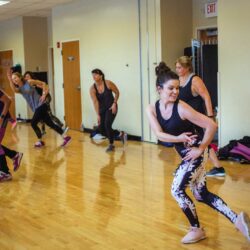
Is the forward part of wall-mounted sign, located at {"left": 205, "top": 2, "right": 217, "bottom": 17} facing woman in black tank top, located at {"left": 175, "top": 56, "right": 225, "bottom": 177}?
yes

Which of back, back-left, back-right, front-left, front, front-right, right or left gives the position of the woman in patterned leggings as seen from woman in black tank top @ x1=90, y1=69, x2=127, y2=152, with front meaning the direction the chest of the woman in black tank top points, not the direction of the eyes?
front-left

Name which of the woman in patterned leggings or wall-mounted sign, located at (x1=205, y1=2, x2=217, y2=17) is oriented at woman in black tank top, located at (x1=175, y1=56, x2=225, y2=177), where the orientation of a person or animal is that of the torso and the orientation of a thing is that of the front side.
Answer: the wall-mounted sign

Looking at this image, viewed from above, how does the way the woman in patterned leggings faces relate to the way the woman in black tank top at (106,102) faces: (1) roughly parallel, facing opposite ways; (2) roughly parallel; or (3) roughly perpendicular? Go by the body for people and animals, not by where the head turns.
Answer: roughly parallel

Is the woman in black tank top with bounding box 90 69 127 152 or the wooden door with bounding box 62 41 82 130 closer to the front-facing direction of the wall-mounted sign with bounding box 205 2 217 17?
the woman in black tank top

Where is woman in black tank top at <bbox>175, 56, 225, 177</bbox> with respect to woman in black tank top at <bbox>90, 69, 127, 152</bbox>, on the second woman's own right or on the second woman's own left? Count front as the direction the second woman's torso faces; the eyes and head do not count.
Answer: on the second woman's own left

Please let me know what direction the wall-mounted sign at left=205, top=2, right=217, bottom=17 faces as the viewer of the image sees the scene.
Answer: facing the viewer

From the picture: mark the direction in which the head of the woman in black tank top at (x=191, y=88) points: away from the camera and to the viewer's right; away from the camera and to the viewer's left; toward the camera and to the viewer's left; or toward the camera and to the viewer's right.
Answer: toward the camera and to the viewer's left

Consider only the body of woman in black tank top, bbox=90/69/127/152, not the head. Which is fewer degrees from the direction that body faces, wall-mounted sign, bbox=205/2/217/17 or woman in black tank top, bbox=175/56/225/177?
the woman in black tank top

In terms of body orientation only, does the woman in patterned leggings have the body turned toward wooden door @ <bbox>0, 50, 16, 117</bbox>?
no

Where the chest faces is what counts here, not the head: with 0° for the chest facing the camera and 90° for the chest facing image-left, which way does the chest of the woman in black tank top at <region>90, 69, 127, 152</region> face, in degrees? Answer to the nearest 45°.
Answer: approximately 45°

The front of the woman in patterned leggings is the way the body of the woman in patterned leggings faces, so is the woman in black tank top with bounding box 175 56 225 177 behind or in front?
behind

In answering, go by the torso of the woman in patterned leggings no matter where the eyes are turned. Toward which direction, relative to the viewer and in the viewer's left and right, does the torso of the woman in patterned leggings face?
facing the viewer and to the left of the viewer

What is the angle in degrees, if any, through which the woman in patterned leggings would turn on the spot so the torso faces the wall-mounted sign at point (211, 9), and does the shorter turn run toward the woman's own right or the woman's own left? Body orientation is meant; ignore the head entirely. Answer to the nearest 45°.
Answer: approximately 135° to the woman's own right

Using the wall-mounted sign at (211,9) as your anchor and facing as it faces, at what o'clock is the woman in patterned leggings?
The woman in patterned leggings is roughly at 12 o'clock from the wall-mounted sign.

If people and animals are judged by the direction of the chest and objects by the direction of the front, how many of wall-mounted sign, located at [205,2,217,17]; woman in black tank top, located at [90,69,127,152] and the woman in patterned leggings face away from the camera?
0

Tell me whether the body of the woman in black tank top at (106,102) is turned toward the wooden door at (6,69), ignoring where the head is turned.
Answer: no
